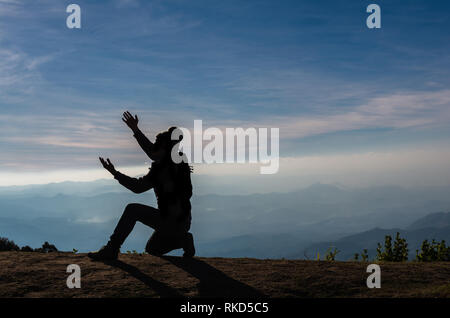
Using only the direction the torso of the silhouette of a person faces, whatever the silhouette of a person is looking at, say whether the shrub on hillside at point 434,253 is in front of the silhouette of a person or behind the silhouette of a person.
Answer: behind

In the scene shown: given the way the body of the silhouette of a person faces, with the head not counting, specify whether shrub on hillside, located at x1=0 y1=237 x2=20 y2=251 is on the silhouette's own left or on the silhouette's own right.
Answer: on the silhouette's own right

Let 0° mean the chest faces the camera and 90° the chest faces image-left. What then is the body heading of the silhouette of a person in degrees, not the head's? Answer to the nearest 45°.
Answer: approximately 90°
